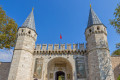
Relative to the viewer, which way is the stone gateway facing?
toward the camera

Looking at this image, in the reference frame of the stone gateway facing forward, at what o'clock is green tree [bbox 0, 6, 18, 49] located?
The green tree is roughly at 3 o'clock from the stone gateway.
